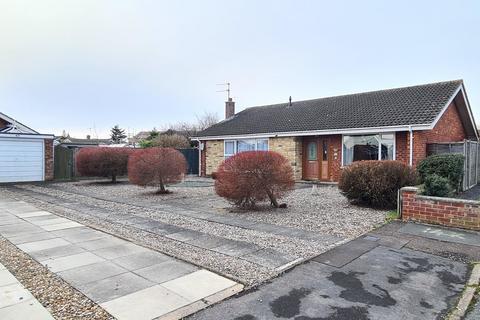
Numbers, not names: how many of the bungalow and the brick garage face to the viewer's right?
0

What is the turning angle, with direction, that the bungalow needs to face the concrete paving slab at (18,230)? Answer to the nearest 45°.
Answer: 0° — it already faces it

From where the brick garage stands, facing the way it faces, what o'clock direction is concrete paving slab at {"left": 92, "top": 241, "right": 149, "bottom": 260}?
The concrete paving slab is roughly at 12 o'clock from the brick garage.

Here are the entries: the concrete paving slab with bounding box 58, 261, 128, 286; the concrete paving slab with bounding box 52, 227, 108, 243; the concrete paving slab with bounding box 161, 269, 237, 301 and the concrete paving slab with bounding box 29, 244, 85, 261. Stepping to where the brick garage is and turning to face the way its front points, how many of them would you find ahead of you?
4

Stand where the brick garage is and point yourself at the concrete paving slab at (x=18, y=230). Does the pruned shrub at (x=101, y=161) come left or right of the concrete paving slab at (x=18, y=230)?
left

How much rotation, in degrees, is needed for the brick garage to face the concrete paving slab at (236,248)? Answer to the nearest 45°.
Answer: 0° — it already faces it

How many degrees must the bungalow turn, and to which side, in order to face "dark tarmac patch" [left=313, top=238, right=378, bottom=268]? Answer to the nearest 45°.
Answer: approximately 45° to its left

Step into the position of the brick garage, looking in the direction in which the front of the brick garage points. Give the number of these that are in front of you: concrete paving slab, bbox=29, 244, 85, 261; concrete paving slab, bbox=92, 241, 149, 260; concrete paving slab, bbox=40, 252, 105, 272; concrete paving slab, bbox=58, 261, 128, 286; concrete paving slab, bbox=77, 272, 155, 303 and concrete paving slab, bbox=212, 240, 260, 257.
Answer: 6

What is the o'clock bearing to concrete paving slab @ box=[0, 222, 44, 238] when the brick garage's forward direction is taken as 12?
The concrete paving slab is roughly at 12 o'clock from the brick garage.

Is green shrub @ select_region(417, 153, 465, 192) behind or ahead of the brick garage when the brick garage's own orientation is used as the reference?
ahead

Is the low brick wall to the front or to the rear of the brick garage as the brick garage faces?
to the front

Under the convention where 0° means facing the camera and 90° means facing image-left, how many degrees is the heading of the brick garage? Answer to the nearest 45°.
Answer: approximately 0°
